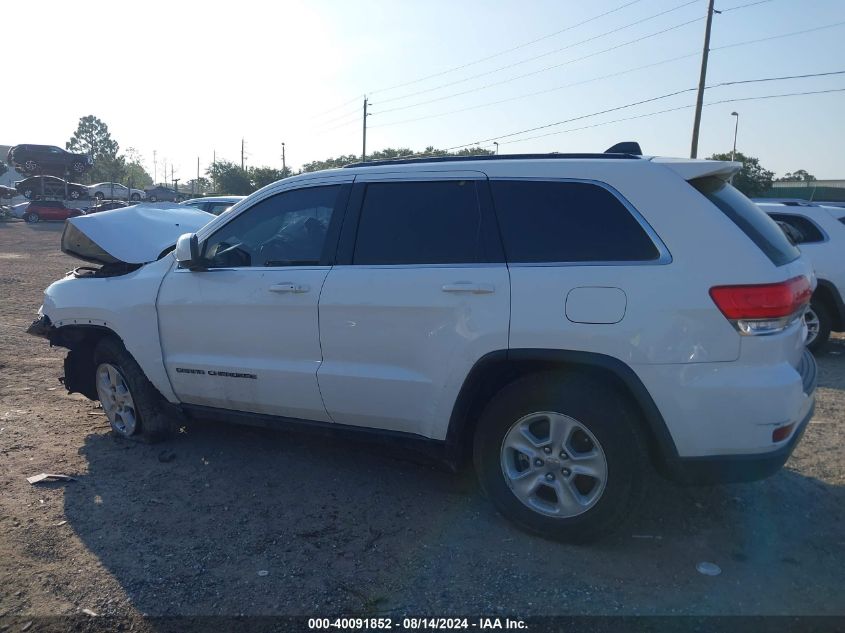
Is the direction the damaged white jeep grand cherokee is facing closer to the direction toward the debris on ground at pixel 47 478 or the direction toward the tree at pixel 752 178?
the debris on ground

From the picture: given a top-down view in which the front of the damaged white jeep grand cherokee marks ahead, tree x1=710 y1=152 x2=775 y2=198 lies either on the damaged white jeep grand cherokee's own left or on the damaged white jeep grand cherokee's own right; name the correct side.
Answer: on the damaged white jeep grand cherokee's own right

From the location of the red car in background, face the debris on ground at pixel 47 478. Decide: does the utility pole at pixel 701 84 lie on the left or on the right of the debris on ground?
left

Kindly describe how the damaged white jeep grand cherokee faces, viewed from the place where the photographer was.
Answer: facing away from the viewer and to the left of the viewer

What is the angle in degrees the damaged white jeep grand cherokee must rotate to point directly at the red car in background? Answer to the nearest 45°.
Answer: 0° — it already faces it

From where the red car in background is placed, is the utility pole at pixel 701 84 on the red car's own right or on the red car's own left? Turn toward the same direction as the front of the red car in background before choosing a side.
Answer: on the red car's own right

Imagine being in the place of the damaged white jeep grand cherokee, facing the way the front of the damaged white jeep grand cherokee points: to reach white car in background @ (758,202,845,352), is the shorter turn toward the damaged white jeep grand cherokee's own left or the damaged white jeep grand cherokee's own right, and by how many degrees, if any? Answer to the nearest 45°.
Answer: approximately 90° to the damaged white jeep grand cherokee's own right
